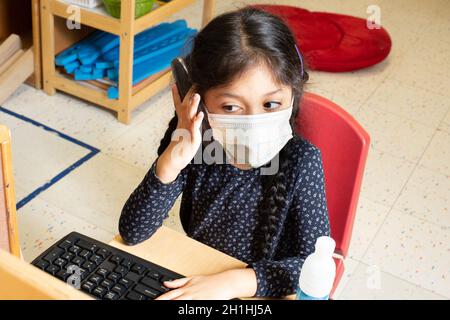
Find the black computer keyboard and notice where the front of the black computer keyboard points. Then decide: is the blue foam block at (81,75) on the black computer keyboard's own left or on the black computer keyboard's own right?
on the black computer keyboard's own left

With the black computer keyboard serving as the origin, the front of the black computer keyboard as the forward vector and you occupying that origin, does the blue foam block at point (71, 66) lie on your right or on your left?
on your left

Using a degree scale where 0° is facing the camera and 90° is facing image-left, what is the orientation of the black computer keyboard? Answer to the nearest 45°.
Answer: approximately 225°

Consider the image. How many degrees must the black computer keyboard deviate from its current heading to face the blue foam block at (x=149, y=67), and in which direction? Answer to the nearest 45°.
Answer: approximately 45° to its left
